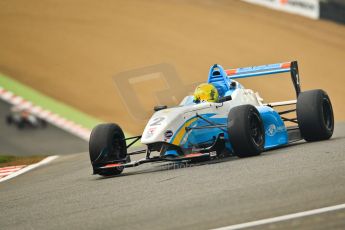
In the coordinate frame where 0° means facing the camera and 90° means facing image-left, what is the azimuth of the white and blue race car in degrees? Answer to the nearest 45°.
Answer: approximately 45°

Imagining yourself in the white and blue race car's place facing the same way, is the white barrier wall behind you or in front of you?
behind

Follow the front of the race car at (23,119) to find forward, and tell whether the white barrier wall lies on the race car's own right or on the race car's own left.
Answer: on the race car's own left

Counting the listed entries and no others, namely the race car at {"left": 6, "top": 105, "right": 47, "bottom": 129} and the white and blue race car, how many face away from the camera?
0
